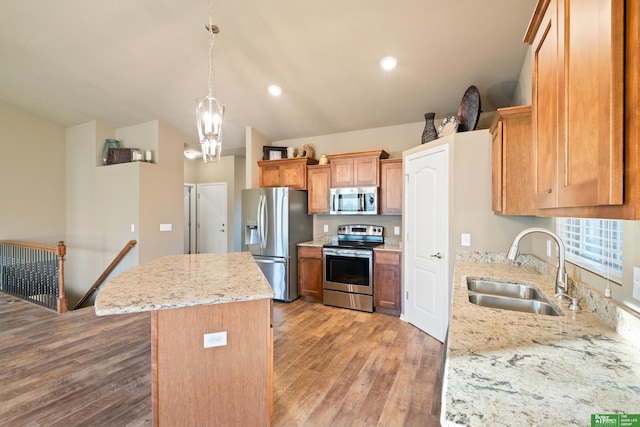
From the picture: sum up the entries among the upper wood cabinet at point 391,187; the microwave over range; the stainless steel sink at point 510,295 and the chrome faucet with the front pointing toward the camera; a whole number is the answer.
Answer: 2

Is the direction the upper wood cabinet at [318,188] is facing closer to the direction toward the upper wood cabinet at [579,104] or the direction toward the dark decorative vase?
the upper wood cabinet

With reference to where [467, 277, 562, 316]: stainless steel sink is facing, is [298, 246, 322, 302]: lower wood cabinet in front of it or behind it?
in front

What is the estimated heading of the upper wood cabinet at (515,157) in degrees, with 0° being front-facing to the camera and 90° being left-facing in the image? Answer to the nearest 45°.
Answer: approximately 90°

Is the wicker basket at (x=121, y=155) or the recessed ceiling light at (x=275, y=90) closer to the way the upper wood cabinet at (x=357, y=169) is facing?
the recessed ceiling light

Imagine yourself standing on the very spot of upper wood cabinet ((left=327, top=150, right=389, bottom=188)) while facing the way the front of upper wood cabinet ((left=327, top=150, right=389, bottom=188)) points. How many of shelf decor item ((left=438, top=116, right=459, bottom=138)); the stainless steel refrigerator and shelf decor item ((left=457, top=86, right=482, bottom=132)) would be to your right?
1

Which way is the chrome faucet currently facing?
to the viewer's left

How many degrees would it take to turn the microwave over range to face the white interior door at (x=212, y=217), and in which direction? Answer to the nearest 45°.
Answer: approximately 135° to its right

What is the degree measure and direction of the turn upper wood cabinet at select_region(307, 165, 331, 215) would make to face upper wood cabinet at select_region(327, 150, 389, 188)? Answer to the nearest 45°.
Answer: approximately 45° to its left

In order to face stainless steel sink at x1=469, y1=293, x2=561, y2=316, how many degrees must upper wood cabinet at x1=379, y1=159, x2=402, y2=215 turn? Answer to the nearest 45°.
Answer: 0° — it already faces it

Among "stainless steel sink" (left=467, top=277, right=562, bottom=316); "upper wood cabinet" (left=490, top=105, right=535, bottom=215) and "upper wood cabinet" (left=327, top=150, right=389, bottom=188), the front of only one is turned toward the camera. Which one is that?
"upper wood cabinet" (left=327, top=150, right=389, bottom=188)

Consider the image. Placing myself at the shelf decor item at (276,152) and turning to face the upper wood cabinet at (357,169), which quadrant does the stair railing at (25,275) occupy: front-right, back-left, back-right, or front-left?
back-right

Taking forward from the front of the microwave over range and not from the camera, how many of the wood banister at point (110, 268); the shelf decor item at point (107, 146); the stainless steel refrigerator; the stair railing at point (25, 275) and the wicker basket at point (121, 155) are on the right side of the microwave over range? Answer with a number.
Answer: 5

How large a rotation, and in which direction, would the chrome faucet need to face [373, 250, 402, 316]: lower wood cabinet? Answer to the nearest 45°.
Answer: approximately 45° to its right

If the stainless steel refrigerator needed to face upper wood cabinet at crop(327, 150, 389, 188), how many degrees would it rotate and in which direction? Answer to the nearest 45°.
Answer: approximately 135° to its left

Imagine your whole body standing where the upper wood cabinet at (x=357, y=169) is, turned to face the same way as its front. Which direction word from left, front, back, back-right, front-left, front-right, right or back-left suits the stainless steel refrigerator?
right

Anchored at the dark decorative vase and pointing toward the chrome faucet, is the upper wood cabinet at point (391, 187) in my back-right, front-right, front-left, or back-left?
back-right
